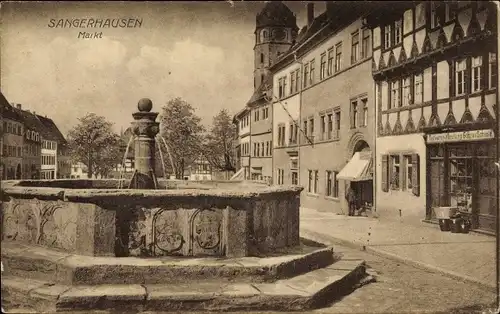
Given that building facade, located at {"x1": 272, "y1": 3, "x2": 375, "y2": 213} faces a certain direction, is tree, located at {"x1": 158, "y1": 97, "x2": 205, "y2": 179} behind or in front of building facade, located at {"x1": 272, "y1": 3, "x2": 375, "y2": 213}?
in front

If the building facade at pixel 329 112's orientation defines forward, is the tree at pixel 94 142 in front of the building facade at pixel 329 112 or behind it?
in front

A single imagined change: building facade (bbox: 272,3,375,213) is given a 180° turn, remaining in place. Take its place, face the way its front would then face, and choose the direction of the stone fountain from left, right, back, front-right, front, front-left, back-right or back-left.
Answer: back-right

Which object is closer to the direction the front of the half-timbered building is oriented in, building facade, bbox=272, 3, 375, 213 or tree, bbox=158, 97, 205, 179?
the tree

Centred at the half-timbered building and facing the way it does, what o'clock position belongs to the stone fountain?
The stone fountain is roughly at 11 o'clock from the half-timbered building.

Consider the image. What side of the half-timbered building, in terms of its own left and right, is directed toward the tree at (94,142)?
right

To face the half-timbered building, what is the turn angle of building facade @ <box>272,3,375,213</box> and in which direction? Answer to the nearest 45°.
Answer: approximately 45° to its left

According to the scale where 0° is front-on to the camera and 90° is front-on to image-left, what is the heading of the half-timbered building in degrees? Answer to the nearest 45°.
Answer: approximately 45°

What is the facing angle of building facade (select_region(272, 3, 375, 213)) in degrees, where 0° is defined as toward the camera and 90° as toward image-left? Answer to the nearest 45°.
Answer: approximately 45°
